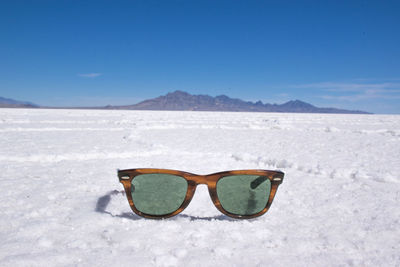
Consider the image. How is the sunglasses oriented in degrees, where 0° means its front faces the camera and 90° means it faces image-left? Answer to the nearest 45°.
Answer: approximately 0°
